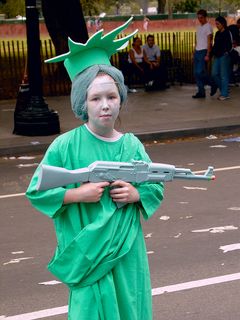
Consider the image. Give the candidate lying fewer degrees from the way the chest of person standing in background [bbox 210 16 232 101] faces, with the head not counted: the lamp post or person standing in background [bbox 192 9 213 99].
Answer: the lamp post

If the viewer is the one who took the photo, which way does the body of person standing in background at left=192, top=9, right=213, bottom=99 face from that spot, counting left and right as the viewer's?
facing the viewer and to the left of the viewer

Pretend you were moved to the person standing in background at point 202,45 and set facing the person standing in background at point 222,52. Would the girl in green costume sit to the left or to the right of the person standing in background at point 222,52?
right

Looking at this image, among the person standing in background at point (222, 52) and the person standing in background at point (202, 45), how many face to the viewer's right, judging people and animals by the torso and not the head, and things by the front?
0

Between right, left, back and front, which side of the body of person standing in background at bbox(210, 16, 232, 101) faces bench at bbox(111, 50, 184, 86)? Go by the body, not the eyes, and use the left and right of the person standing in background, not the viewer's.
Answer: right

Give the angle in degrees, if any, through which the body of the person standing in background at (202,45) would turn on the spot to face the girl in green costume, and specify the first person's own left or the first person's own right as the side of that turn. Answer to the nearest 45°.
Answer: approximately 45° to the first person's own left

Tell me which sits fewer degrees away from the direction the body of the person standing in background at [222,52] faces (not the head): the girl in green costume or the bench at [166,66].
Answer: the girl in green costume

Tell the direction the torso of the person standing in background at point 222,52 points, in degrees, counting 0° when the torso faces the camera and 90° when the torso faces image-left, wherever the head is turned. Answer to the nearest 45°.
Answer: approximately 45°

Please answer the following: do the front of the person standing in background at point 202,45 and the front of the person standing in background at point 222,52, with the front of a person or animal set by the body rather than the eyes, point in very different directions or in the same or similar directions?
same or similar directions

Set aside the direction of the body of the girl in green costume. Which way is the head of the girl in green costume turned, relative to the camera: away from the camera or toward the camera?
toward the camera

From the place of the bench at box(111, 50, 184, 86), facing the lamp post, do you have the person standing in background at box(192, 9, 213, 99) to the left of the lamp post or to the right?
left

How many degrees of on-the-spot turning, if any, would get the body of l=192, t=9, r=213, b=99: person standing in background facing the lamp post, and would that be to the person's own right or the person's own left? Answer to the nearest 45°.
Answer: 0° — they already face it

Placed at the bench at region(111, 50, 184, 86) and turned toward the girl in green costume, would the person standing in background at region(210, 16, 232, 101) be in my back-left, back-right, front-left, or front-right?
front-left

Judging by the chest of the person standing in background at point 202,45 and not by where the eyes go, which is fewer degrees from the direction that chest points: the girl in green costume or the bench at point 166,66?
the girl in green costume

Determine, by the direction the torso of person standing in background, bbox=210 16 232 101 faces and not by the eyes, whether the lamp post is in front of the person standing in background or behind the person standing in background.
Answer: in front

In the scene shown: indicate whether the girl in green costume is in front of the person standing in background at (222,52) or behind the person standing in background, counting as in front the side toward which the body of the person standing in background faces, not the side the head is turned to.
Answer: in front
